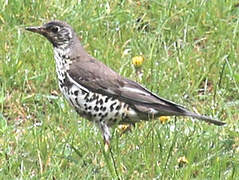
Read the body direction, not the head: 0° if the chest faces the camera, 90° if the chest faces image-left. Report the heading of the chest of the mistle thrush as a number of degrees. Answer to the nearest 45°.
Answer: approximately 90°

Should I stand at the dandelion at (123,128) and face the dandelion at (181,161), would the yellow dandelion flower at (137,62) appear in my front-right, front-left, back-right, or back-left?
back-left

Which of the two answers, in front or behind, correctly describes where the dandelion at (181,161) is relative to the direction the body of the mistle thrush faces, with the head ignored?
behind
